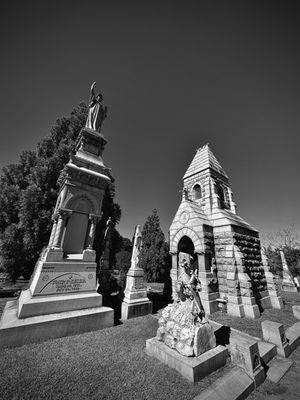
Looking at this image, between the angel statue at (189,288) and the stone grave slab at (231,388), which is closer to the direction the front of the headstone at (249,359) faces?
the stone grave slab

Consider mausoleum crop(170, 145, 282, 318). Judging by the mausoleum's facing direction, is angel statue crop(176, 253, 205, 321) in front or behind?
in front

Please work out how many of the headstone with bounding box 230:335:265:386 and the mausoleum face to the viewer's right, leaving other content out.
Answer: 0

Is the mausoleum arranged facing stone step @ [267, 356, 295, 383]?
no

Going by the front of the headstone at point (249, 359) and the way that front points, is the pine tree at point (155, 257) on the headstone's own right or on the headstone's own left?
on the headstone's own right

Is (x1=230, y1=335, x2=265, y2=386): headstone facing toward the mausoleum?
no

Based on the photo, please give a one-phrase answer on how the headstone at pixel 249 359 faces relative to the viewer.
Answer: facing the viewer and to the left of the viewer

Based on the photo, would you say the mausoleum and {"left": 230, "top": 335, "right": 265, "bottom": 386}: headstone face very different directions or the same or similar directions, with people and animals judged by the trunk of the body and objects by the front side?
same or similar directions

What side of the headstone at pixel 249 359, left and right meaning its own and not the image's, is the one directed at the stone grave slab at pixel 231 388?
front

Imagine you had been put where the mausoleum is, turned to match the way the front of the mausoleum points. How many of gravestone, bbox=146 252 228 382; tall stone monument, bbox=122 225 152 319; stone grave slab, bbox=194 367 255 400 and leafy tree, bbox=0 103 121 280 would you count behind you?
0

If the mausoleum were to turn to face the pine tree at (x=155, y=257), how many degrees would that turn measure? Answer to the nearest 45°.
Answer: approximately 90° to its right

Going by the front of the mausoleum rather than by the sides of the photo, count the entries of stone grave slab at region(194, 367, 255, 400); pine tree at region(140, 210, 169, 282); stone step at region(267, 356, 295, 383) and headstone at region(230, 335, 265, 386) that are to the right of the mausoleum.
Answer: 1

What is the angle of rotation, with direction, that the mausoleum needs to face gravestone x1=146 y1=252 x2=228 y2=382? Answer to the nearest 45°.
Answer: approximately 45° to its left

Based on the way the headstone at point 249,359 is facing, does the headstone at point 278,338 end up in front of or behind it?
behind
